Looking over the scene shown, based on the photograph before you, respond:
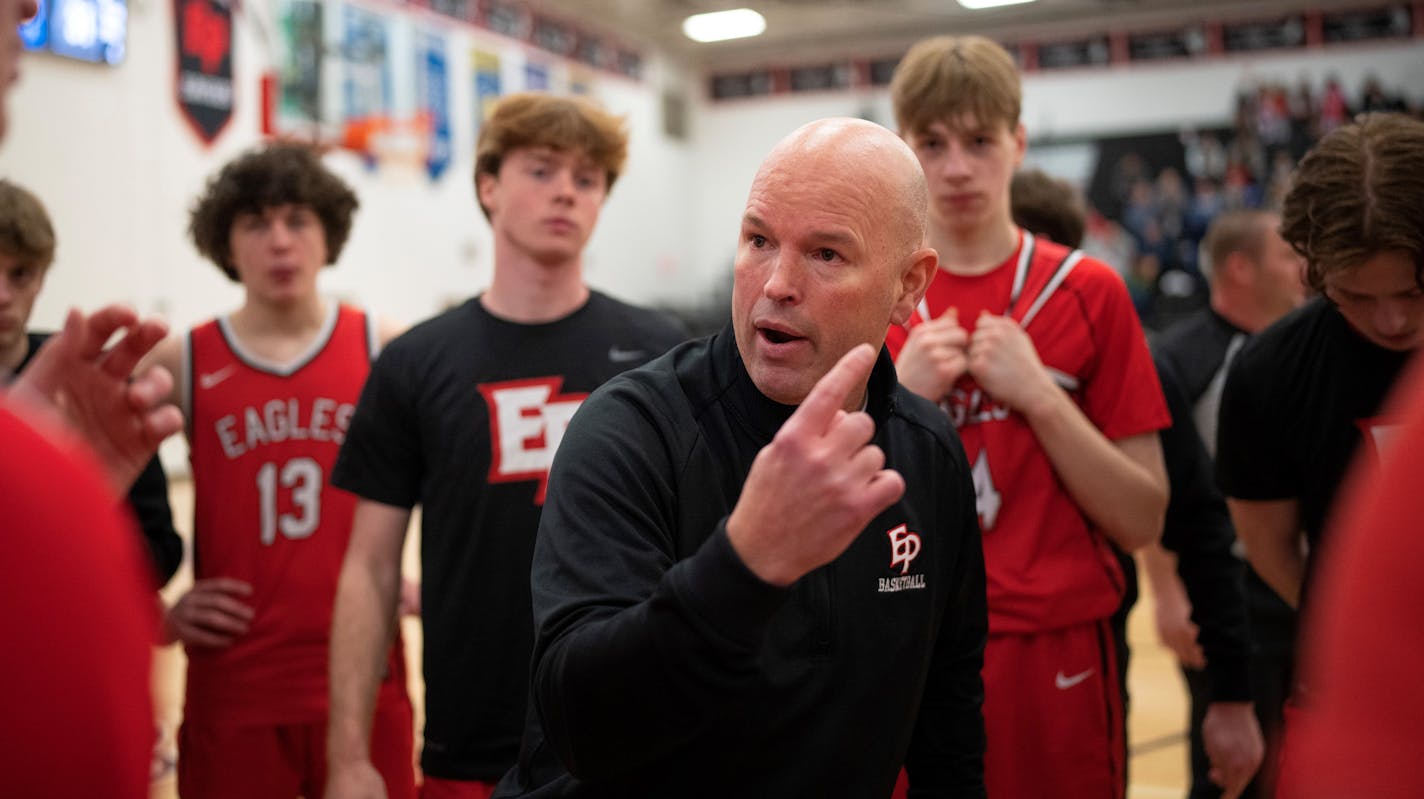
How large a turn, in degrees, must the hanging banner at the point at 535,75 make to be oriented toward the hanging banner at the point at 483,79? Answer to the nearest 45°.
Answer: approximately 90° to its right

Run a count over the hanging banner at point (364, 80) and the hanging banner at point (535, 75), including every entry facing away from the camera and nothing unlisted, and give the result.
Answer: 0

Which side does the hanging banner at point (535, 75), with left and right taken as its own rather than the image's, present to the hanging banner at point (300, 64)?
right

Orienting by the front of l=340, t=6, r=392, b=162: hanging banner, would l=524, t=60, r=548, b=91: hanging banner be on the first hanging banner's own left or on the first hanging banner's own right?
on the first hanging banner's own left

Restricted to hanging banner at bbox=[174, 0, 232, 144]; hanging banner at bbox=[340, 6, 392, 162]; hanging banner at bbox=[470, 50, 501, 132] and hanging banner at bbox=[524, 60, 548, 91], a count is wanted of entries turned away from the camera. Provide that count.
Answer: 0

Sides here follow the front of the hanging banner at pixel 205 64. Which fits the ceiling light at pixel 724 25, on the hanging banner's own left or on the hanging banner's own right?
on the hanging banner's own left

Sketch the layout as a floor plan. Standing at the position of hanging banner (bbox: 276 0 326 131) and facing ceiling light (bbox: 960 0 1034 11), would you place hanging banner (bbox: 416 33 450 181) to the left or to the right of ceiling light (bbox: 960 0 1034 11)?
left

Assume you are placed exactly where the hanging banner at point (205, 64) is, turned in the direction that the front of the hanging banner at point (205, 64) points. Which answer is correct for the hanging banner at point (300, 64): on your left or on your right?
on your left

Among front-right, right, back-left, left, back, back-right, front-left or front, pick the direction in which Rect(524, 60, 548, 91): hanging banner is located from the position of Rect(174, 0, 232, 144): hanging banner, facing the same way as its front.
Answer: left

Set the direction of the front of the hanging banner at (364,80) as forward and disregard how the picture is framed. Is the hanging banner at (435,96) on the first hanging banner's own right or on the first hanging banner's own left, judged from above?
on the first hanging banner's own left

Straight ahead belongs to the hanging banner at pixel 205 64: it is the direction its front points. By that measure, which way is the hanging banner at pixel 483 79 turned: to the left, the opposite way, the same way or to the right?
the same way

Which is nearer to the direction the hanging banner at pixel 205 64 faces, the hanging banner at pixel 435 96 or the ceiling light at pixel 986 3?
the ceiling light

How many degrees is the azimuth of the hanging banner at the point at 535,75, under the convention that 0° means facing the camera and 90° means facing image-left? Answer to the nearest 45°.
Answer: approximately 315°

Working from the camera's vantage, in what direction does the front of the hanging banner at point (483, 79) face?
facing the viewer and to the right of the viewer

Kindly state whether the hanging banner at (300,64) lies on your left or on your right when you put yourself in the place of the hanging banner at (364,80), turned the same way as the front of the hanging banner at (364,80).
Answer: on your right

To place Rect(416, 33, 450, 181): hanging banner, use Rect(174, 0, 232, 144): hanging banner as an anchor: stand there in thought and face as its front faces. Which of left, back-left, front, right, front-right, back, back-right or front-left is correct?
left

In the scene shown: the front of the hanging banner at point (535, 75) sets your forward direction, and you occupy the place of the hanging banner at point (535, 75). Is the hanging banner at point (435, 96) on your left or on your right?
on your right
